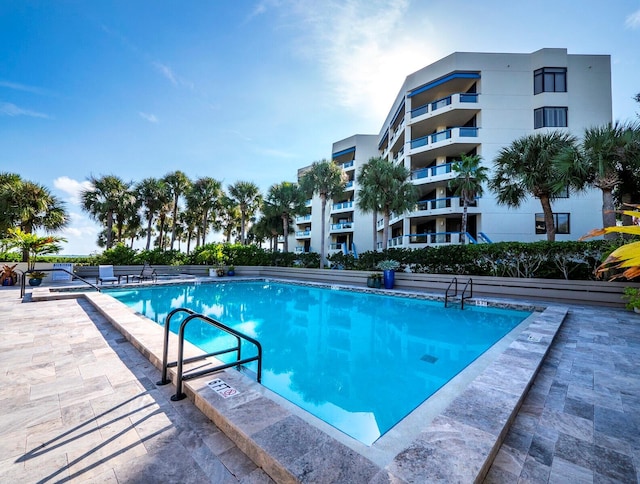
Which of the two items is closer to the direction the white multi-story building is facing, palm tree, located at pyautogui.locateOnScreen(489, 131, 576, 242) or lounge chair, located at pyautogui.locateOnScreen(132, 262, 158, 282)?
the lounge chair

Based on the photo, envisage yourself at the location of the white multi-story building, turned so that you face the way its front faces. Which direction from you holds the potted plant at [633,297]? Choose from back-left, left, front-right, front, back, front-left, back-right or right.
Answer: front-left

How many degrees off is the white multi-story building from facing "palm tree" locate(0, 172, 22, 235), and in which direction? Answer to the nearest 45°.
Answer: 0° — it already faces it

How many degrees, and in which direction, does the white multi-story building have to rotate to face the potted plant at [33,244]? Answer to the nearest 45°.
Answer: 0° — it already faces it

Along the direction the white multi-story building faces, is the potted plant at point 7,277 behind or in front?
in front

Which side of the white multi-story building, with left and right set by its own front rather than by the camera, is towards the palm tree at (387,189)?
front

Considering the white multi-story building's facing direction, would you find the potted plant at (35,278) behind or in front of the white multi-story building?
in front

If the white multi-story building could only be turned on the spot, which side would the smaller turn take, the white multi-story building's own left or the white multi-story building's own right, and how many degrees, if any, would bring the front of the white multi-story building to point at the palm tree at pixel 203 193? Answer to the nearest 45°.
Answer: approximately 45° to the white multi-story building's own right

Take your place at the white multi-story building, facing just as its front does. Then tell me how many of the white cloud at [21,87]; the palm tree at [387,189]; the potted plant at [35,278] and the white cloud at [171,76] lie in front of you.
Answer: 4

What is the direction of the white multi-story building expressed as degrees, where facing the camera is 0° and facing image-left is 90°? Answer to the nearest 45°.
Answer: approximately 45°

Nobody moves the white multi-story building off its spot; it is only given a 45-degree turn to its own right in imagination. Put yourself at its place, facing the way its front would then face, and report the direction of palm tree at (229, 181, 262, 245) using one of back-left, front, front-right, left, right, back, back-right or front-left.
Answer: front
